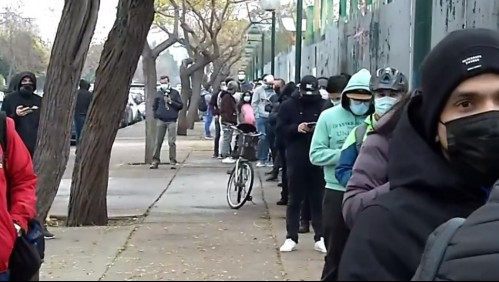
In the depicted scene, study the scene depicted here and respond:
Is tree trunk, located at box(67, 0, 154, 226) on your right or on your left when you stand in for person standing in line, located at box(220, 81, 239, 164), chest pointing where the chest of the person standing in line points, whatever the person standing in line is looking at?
on your right

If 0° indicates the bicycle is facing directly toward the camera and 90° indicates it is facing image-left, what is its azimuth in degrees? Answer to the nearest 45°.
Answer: approximately 0°

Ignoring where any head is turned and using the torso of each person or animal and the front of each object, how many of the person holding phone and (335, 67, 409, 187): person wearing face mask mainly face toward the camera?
2
